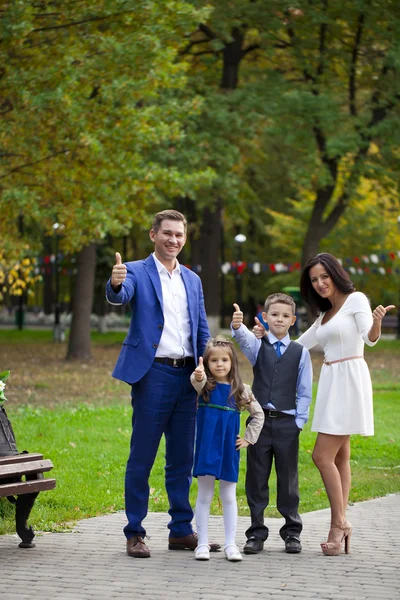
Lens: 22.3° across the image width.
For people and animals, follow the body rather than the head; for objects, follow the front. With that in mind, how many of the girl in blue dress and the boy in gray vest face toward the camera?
2

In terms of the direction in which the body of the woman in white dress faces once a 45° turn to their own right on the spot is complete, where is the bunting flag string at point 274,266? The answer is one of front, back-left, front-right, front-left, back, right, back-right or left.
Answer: right

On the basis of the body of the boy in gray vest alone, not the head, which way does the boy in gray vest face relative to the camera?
toward the camera

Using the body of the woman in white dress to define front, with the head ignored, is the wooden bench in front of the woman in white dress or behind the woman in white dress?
in front

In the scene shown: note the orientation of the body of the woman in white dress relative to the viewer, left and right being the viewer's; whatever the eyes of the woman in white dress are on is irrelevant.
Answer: facing the viewer and to the left of the viewer

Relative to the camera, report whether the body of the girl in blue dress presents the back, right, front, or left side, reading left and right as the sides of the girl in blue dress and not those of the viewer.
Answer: front

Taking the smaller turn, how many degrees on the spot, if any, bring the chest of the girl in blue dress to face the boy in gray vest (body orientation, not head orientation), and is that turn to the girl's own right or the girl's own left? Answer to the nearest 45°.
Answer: approximately 135° to the girl's own left

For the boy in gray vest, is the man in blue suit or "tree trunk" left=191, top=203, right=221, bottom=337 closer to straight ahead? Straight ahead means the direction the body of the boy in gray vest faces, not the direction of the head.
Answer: the man in blue suit

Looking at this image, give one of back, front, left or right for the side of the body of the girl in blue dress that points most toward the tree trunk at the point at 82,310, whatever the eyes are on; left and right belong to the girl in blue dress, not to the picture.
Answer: back

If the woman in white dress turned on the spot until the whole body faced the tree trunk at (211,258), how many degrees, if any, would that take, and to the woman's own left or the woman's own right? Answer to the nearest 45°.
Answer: approximately 135° to the woman's own right
